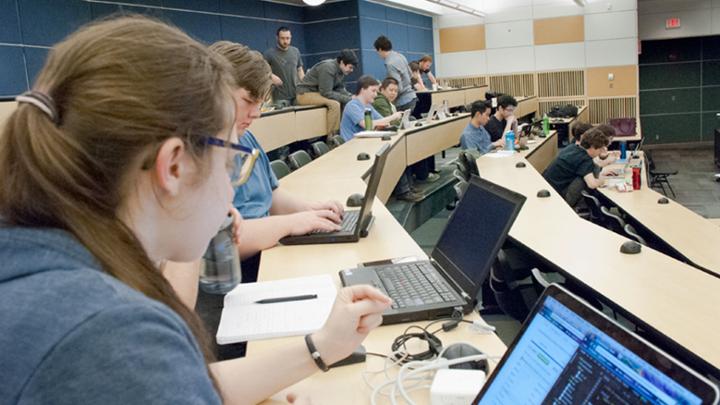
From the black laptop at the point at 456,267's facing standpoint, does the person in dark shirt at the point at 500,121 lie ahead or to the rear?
to the rear

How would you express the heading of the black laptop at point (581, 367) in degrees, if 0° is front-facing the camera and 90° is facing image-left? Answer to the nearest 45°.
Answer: approximately 45°

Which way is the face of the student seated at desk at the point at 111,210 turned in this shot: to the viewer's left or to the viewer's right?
to the viewer's right

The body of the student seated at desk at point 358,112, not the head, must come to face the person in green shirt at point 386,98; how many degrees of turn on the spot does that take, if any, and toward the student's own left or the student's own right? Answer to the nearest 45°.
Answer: approximately 90° to the student's own left

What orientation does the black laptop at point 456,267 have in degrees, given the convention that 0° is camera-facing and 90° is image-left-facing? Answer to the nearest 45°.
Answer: approximately 45°
